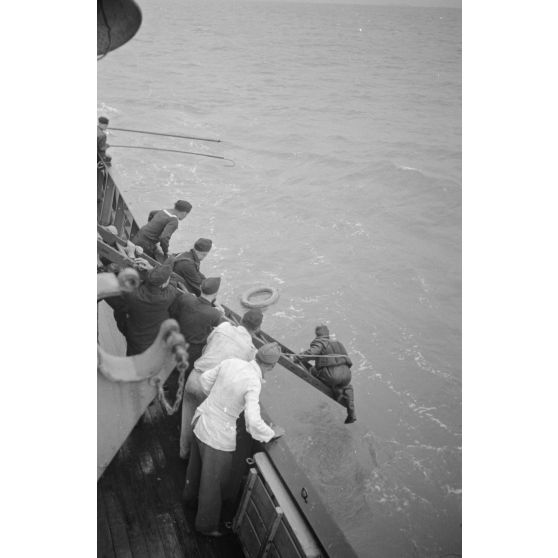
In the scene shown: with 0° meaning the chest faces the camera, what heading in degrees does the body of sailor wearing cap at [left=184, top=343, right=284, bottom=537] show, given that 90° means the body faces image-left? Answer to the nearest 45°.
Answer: approximately 225°

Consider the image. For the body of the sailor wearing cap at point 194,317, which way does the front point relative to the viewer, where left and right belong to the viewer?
facing away from the viewer and to the right of the viewer

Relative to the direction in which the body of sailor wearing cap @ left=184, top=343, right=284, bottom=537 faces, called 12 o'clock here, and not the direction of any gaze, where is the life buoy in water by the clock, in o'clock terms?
The life buoy in water is roughly at 11 o'clock from the sailor wearing cap.

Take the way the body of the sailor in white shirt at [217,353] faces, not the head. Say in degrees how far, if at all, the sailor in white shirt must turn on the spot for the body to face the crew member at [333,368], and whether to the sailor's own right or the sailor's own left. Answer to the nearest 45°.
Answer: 0° — they already face them

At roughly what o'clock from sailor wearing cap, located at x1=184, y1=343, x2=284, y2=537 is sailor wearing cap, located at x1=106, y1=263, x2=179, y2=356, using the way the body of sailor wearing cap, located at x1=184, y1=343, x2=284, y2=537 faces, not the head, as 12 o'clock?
sailor wearing cap, located at x1=106, y1=263, x2=179, y2=356 is roughly at 9 o'clock from sailor wearing cap, located at x1=184, y1=343, x2=284, y2=537.

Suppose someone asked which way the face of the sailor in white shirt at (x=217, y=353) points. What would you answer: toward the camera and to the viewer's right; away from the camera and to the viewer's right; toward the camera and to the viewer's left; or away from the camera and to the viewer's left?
away from the camera and to the viewer's right

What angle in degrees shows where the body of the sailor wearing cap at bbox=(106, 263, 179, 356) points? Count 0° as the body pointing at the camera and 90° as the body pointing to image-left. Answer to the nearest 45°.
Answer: approximately 225°

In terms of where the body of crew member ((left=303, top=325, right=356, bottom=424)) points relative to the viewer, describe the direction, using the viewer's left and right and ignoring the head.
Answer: facing away from the viewer and to the left of the viewer

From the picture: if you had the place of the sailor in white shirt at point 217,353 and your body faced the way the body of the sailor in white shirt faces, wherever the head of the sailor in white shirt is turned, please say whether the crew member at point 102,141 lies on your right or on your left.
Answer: on your left

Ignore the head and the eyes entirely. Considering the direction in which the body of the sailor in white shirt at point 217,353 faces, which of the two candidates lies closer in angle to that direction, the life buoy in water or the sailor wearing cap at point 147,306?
the life buoy in water

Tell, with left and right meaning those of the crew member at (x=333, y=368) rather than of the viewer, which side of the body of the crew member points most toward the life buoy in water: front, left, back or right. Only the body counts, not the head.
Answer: front

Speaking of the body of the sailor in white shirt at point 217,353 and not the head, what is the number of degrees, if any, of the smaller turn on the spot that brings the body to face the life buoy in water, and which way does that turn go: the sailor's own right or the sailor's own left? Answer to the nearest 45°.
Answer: approximately 45° to the sailor's own left

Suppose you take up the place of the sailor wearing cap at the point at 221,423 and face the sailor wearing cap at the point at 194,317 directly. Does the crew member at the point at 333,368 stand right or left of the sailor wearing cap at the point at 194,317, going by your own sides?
right
